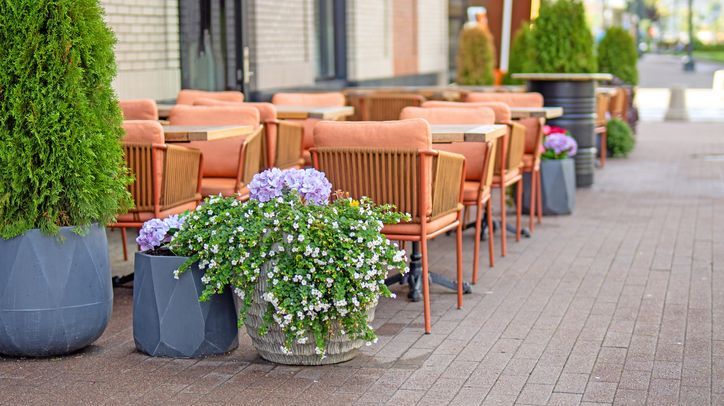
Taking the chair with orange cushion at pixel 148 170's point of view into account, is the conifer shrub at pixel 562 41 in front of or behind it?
in front

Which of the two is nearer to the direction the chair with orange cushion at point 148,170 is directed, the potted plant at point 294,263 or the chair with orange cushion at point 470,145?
the chair with orange cushion

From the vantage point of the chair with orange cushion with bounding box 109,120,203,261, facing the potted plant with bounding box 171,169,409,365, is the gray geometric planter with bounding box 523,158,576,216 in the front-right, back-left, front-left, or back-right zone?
back-left

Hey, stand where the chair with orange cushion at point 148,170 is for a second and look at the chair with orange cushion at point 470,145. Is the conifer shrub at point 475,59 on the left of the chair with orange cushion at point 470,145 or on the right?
left

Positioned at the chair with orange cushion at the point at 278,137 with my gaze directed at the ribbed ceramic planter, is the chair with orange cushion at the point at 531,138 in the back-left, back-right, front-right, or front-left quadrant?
back-left

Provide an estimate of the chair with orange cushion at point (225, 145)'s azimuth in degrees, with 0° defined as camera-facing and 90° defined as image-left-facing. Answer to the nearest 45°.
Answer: approximately 45°

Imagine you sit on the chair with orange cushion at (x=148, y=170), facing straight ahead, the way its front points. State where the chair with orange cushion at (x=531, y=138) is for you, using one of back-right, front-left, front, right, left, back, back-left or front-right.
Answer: front

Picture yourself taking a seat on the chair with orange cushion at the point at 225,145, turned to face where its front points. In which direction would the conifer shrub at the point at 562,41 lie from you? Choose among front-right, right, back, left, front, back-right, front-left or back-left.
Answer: back

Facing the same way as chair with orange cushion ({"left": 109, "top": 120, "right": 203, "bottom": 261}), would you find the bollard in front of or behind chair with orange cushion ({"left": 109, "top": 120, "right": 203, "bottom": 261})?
in front

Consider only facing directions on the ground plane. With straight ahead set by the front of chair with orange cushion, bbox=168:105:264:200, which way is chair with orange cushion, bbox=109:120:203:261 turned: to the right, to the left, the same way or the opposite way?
the opposite way

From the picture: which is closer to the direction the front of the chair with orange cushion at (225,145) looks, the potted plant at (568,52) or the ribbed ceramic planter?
the ribbed ceramic planter

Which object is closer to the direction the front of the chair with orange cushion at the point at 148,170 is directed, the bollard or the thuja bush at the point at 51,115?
the bollard
